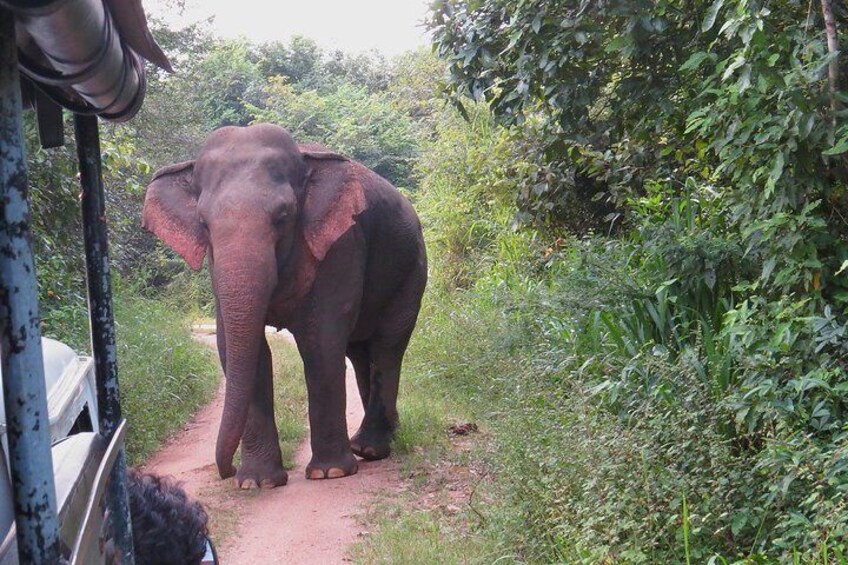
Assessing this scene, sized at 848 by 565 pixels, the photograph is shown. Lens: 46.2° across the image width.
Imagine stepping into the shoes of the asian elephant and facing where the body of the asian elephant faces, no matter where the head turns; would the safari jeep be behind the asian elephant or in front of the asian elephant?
in front

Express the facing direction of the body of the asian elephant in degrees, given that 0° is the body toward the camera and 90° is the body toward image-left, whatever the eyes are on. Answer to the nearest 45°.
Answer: approximately 45°
